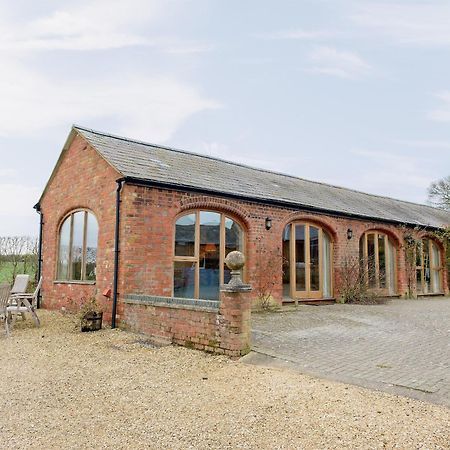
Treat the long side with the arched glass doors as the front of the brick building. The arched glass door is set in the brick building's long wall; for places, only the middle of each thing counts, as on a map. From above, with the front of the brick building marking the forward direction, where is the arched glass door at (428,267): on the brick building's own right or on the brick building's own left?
on the brick building's own left

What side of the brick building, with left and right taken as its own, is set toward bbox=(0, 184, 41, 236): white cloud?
back

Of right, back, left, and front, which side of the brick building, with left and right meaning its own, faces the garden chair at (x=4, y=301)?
right

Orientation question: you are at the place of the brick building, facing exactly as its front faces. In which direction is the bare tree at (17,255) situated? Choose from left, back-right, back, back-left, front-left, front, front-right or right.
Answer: back

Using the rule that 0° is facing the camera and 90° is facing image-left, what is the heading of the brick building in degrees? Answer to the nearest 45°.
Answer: approximately 315°

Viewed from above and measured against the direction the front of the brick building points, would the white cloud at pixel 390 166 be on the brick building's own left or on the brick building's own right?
on the brick building's own left

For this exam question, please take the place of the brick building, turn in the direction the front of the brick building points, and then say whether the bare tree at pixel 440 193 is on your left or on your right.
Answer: on your left

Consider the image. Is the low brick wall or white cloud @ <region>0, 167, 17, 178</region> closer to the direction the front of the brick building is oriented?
the low brick wall

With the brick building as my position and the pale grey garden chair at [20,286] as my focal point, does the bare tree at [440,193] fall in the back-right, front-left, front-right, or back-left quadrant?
back-right
